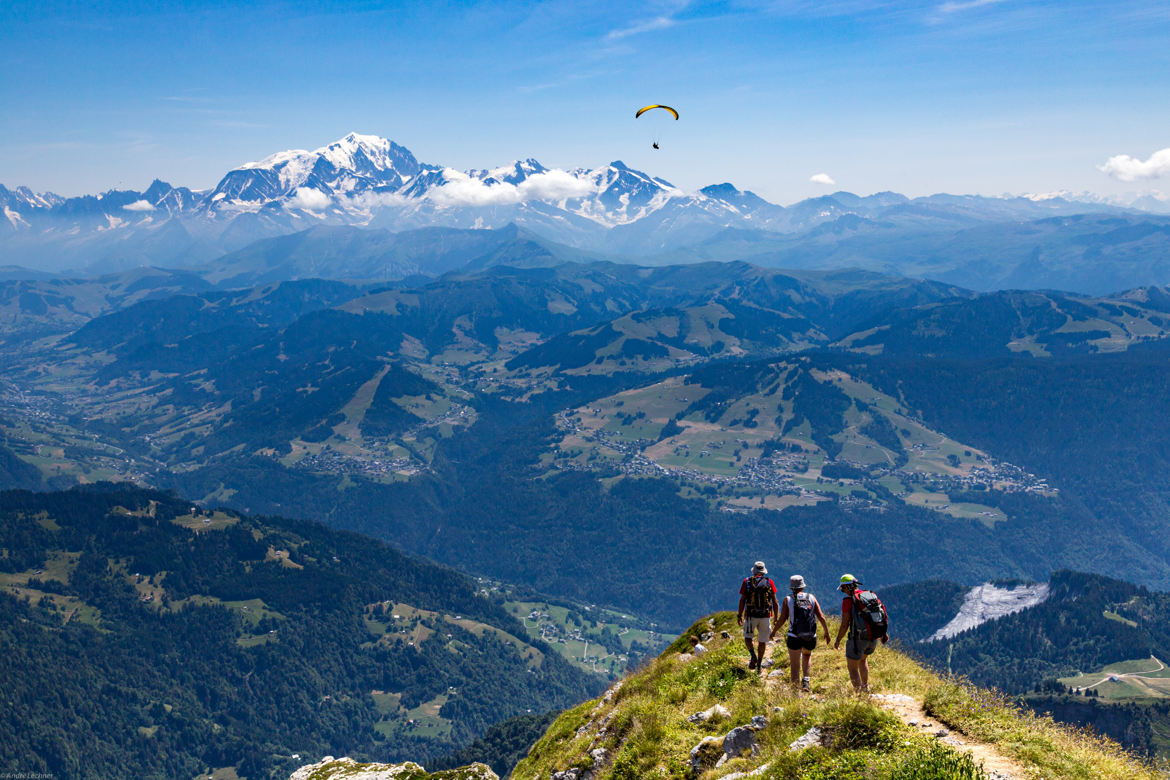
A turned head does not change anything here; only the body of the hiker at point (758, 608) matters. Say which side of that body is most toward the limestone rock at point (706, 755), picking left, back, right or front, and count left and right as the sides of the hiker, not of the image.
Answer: back

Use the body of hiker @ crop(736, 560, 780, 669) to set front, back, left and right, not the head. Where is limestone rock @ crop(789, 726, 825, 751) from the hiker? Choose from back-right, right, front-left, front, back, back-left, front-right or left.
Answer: back

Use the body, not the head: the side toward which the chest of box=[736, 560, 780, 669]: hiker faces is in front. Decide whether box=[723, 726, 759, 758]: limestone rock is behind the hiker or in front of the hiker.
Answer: behind

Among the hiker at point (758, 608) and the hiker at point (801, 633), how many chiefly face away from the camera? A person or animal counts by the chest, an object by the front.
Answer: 2

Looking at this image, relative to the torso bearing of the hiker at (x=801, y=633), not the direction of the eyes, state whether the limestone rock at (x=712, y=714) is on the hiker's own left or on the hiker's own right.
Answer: on the hiker's own left

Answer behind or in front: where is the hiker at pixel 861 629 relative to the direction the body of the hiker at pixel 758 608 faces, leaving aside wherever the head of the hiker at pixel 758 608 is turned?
behind

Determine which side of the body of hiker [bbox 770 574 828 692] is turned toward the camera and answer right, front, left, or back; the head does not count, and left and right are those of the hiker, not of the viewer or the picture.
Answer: back

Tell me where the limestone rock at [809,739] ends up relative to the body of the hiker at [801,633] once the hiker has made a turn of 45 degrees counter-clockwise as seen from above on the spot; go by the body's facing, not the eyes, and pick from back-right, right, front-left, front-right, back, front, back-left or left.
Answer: back-left

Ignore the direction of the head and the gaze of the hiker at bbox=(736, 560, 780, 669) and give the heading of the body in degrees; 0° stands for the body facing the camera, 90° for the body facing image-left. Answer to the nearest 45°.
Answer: approximately 180°
